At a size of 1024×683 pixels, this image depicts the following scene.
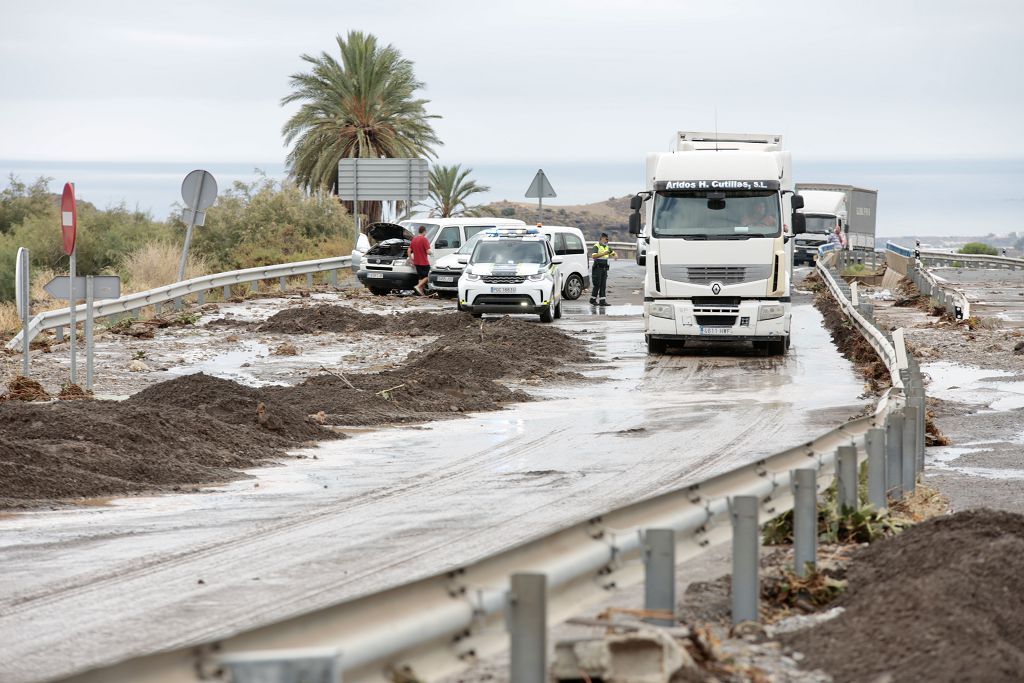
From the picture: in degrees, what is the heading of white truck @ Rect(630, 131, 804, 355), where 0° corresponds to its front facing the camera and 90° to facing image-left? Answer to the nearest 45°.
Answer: approximately 0°

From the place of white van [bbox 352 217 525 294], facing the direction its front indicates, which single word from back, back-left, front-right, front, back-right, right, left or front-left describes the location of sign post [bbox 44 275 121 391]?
front-left

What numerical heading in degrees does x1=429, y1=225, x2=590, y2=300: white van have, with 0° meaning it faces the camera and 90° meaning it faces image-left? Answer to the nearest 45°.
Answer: approximately 45°

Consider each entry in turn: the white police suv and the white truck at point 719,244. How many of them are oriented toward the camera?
2

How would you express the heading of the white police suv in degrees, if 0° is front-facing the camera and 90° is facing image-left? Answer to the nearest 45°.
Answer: approximately 0°

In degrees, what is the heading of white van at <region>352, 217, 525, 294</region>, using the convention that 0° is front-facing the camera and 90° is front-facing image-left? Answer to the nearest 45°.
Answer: approximately 45°

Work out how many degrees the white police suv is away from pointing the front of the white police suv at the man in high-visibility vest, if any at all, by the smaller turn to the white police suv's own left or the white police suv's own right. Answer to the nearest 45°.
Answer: approximately 135° to the white police suv's own left

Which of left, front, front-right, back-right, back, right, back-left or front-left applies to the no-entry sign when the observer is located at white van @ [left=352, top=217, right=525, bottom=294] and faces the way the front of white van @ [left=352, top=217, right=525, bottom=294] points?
front-left
